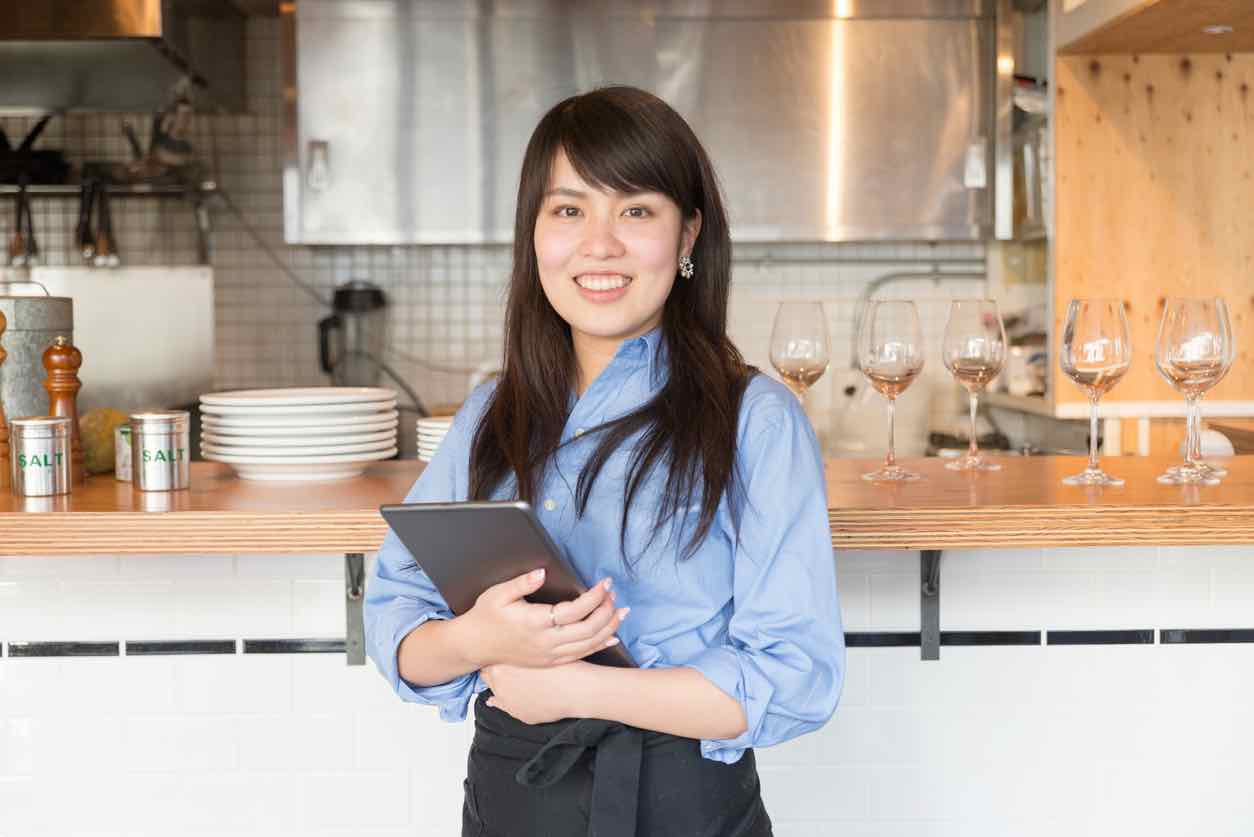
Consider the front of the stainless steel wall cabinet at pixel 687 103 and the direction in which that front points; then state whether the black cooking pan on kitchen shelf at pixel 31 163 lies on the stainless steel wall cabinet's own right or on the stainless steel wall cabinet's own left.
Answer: on the stainless steel wall cabinet's own right

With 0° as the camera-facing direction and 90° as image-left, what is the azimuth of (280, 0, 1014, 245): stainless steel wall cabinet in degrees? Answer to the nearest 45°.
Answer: approximately 0°

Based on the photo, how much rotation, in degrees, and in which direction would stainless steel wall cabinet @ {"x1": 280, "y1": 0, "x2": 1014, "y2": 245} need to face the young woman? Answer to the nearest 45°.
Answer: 0° — it already faces them

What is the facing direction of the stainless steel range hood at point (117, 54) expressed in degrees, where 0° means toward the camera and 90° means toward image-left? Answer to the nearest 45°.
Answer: approximately 0°

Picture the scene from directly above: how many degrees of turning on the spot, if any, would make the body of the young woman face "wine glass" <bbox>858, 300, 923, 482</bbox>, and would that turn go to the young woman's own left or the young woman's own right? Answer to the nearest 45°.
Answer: approximately 180°

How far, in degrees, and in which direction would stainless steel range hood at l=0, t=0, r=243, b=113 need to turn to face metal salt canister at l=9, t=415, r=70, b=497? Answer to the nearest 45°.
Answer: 0° — it already faces it

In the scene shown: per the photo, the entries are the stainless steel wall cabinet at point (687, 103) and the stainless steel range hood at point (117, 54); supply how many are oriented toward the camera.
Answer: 2

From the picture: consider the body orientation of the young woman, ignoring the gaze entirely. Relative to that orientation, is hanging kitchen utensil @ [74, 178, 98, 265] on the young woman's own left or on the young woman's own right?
on the young woman's own right
